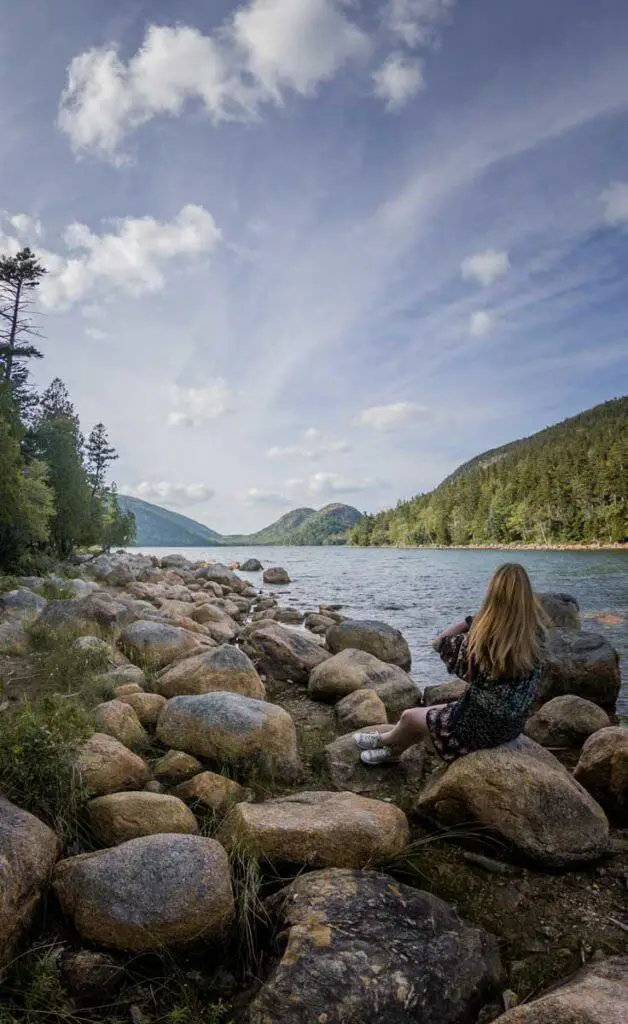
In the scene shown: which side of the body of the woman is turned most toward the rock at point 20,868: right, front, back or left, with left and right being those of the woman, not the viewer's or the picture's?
left

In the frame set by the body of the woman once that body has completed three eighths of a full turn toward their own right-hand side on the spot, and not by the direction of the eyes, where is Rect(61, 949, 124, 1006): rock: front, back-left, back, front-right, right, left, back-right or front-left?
back-right

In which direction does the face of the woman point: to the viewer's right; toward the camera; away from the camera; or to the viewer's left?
away from the camera

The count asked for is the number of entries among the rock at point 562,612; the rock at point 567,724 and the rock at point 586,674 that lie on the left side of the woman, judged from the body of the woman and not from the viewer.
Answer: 0

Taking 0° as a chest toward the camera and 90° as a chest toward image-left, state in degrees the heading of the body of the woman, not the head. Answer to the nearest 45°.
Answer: approximately 135°

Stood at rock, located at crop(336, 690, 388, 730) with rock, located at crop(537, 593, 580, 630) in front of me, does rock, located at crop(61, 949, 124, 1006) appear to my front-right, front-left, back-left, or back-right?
back-right

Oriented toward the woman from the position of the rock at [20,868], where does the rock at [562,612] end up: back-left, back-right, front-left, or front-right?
front-left

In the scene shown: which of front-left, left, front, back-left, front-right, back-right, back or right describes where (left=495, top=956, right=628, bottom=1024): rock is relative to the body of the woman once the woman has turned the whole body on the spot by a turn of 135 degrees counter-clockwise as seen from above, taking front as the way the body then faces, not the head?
front

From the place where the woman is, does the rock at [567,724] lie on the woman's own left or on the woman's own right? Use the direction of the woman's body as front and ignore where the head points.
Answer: on the woman's own right

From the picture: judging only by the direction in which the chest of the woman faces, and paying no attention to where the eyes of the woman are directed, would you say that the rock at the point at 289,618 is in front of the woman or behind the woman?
in front

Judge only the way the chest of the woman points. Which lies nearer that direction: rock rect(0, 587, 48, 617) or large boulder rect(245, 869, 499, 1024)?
the rock

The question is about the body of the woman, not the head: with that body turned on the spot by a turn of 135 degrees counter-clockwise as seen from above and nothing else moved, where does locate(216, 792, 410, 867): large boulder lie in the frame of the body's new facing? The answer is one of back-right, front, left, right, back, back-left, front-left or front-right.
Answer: front-right

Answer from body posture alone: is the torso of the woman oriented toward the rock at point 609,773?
no

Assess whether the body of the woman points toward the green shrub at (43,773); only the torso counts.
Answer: no

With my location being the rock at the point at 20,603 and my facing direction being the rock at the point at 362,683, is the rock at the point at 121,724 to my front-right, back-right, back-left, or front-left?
front-right

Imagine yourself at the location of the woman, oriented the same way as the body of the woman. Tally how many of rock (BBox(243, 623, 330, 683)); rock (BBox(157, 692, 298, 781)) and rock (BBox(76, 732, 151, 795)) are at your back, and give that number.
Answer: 0

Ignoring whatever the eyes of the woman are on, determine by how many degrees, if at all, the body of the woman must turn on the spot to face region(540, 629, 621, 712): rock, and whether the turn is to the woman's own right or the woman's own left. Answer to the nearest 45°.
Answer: approximately 45° to the woman's own right

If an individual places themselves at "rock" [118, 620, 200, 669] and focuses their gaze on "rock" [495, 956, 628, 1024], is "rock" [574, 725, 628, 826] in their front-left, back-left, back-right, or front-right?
front-left
